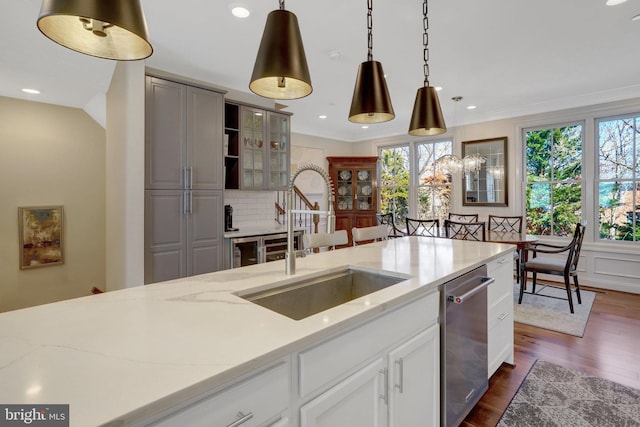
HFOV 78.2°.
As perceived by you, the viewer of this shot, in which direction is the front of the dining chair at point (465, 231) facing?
facing away from the viewer and to the right of the viewer

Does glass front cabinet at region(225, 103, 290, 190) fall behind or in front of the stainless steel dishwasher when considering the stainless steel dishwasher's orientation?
behind

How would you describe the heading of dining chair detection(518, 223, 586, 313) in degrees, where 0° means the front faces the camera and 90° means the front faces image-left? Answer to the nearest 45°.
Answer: approximately 90°

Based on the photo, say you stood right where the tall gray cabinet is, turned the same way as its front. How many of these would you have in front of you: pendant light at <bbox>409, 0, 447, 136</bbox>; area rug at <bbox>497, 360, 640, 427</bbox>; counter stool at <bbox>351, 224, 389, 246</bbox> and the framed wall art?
3

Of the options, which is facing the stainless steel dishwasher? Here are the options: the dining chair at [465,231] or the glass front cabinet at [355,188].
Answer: the glass front cabinet

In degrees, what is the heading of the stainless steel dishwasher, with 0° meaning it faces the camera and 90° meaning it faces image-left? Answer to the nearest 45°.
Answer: approximately 315°
